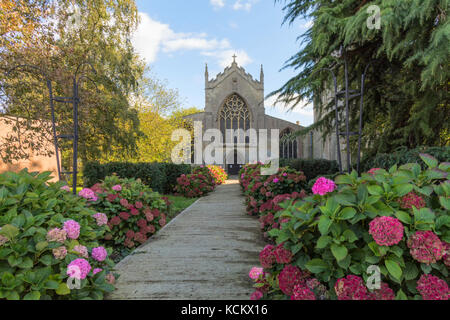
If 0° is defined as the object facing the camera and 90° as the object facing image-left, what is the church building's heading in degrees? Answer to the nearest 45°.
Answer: approximately 0°

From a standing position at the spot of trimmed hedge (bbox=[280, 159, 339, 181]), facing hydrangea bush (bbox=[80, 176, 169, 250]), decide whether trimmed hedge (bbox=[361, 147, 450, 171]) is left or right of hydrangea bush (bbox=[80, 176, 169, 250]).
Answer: left

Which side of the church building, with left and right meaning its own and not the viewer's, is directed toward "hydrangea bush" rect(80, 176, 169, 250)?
front

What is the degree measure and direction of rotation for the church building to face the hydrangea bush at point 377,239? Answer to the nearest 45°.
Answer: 0° — it already faces it

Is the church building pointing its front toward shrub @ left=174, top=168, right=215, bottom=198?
yes

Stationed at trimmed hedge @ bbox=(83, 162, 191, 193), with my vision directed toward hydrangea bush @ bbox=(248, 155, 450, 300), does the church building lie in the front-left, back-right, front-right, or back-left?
back-left

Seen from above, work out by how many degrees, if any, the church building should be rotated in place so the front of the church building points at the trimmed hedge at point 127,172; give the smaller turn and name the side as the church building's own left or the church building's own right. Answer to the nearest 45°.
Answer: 0° — it already faces it

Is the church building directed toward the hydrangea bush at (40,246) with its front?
yes
